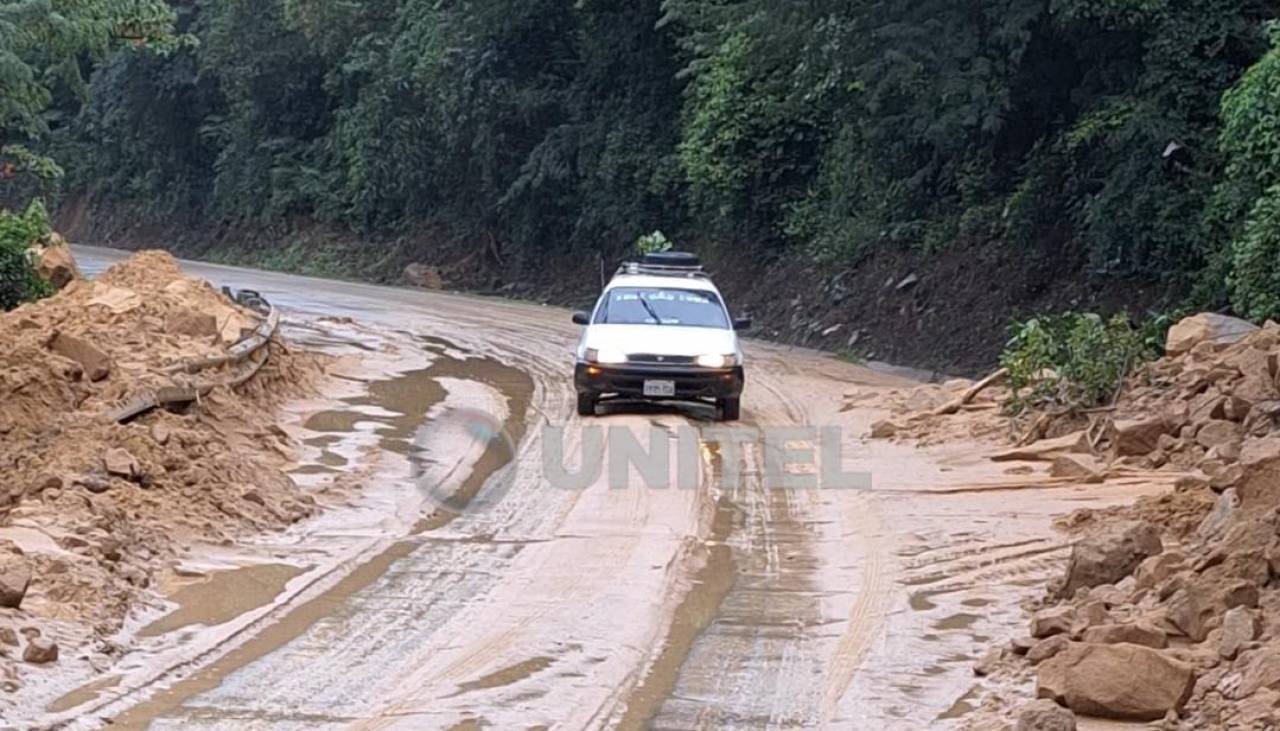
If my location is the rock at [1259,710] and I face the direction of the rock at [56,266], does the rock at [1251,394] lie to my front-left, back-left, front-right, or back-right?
front-right

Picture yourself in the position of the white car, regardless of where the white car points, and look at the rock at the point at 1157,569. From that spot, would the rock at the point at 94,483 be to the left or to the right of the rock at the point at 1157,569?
right

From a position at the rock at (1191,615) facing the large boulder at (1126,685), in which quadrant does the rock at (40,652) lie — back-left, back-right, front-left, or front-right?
front-right

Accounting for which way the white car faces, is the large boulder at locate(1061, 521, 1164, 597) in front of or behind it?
in front

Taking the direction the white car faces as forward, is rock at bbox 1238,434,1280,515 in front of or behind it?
in front

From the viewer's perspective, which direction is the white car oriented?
toward the camera

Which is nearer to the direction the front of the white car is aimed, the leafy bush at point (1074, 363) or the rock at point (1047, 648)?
the rock

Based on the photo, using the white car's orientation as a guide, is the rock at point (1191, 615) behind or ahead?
ahead

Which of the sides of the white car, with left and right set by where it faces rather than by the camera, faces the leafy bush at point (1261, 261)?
left

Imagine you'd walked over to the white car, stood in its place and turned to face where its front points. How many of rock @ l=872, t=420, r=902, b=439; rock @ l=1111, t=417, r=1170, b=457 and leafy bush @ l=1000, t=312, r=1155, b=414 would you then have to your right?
0

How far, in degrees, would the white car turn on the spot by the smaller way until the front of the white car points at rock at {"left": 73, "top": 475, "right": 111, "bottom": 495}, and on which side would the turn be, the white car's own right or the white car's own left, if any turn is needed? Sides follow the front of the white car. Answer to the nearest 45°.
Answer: approximately 45° to the white car's own right

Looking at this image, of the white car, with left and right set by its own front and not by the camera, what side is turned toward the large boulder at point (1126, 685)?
front

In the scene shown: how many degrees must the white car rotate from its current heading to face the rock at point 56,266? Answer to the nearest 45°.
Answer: approximately 135° to its right

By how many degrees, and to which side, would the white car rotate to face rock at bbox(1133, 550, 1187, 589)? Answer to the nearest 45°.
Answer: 0° — it already faces it

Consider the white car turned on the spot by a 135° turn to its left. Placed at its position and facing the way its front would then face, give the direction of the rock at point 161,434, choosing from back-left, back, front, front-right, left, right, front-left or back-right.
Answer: back

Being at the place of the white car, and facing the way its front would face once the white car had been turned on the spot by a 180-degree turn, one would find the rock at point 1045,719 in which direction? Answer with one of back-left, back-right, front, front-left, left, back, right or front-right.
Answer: back

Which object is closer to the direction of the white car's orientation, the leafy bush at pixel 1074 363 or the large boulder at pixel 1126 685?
the large boulder
